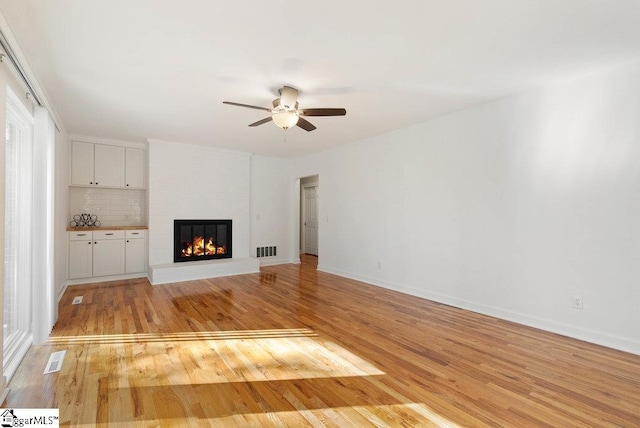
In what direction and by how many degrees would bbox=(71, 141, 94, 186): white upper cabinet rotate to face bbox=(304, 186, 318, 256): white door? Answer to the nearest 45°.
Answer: approximately 90° to its left

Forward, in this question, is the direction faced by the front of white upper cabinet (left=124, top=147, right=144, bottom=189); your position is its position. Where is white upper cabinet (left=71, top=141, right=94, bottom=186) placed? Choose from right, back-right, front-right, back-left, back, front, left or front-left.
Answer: right

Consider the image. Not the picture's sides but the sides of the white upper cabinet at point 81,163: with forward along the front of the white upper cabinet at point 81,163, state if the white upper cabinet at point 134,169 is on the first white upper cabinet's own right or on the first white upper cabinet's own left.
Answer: on the first white upper cabinet's own left

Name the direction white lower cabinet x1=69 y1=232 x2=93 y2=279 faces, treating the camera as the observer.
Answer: facing the viewer

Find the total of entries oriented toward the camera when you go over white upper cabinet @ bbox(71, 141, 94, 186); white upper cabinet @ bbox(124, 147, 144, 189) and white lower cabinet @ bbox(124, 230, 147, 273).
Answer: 3

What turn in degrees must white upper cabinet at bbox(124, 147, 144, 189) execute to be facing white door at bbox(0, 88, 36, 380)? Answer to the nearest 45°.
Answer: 0° — it already faces it

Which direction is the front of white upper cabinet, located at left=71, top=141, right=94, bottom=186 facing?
toward the camera
